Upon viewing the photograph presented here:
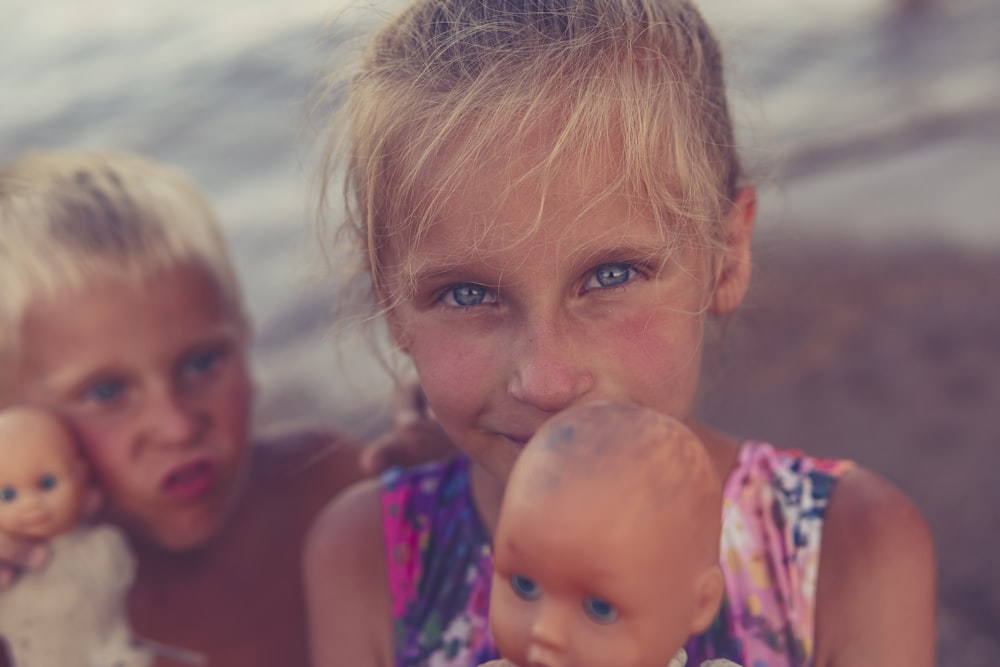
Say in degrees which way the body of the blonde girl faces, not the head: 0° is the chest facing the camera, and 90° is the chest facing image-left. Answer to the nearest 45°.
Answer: approximately 0°

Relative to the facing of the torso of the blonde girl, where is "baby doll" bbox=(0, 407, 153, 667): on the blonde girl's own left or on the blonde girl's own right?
on the blonde girl's own right
